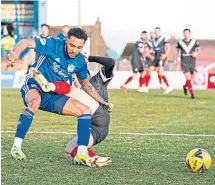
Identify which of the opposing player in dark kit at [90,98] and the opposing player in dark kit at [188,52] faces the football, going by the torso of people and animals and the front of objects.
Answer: the opposing player in dark kit at [188,52]

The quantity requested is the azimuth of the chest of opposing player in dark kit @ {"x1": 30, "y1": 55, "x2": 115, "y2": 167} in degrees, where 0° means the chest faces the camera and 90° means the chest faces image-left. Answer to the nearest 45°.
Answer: approximately 90°

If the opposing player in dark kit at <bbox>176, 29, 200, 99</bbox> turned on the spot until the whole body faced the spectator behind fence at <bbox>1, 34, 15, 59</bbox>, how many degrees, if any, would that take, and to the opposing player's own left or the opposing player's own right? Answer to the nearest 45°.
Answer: approximately 135° to the opposing player's own right

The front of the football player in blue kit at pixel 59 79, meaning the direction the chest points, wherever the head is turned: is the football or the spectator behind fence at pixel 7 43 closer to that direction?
the football

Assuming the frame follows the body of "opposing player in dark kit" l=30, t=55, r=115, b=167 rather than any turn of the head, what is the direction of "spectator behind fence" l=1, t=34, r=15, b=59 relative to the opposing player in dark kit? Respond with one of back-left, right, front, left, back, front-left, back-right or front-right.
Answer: right

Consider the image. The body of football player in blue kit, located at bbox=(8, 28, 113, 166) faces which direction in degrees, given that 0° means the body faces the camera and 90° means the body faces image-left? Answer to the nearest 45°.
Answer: approximately 315°

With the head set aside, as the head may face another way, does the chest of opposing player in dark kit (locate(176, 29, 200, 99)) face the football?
yes

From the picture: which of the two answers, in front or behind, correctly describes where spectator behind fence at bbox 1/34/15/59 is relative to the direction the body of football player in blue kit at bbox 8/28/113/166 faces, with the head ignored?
behind

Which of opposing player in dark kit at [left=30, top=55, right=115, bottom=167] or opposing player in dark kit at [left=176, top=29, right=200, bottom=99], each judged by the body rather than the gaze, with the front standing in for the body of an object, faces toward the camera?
opposing player in dark kit at [left=176, top=29, right=200, bottom=99]

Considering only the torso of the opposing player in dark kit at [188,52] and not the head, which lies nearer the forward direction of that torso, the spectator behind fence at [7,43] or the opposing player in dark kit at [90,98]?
the opposing player in dark kit

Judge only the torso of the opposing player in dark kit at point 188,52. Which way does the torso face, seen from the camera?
toward the camera
